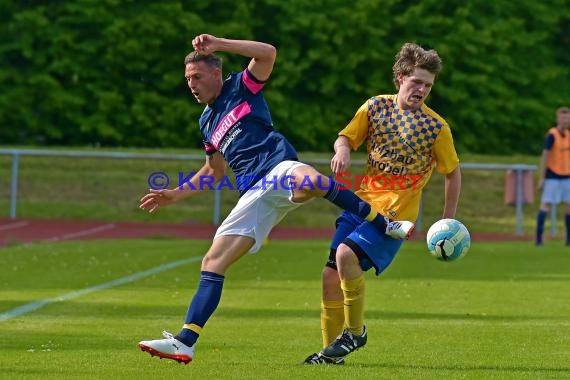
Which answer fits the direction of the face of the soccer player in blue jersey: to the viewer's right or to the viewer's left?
to the viewer's left

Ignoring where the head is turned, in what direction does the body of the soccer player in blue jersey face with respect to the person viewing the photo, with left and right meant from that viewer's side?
facing the viewer and to the left of the viewer

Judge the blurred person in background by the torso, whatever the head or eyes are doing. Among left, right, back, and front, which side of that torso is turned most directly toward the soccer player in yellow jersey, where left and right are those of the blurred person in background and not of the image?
front

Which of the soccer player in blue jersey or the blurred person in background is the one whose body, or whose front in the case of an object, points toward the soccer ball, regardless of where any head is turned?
the blurred person in background

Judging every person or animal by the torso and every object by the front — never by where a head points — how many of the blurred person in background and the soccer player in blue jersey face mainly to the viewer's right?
0

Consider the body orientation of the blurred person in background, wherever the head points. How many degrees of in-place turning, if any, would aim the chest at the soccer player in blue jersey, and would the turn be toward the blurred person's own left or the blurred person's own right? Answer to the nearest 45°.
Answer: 0° — they already face them

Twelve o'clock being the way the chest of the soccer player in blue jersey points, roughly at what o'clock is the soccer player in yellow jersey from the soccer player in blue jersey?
The soccer player in yellow jersey is roughly at 7 o'clock from the soccer player in blue jersey.

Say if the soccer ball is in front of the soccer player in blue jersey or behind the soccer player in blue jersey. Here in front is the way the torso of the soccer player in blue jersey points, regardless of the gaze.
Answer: behind
